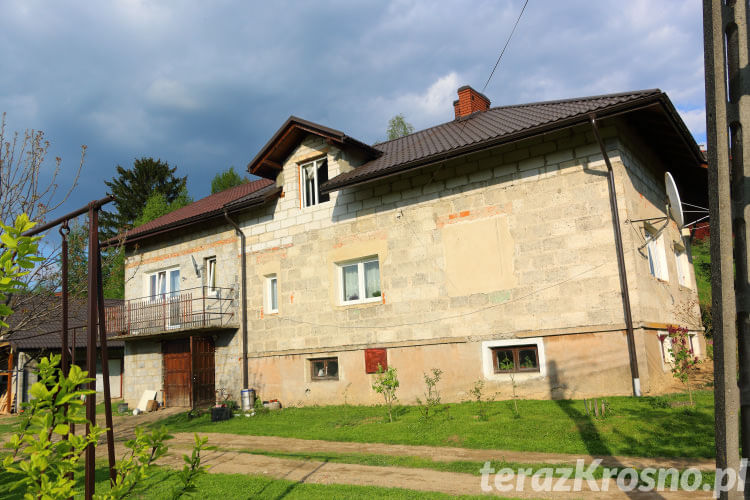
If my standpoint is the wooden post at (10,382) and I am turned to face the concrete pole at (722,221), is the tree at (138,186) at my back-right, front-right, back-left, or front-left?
back-left

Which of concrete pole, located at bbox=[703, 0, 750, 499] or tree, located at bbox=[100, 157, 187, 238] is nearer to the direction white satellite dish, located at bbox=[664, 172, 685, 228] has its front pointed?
the concrete pole

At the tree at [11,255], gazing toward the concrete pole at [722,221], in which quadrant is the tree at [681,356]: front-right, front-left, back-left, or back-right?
front-left

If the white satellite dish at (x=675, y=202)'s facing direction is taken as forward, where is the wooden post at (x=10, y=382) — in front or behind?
behind

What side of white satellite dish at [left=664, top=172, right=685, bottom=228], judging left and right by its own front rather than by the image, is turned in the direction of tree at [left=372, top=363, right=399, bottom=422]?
back

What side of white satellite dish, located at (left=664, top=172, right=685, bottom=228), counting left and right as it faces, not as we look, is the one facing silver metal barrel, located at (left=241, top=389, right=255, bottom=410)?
back

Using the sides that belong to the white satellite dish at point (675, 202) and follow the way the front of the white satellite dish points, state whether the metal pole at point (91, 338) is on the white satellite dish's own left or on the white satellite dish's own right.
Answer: on the white satellite dish's own right

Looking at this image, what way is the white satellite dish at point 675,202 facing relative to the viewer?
to the viewer's right

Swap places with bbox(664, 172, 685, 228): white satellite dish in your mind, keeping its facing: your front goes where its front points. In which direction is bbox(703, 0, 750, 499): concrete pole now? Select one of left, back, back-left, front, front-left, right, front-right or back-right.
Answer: right
